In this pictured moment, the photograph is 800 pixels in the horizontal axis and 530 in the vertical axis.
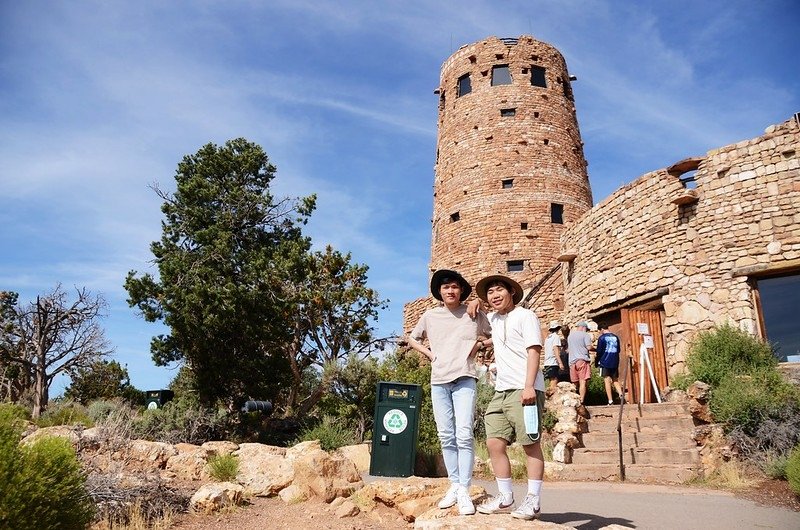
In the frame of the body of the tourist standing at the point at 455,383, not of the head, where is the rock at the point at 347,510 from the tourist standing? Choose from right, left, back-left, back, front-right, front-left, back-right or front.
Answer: back-right

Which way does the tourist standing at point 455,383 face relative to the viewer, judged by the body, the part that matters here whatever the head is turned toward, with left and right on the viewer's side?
facing the viewer

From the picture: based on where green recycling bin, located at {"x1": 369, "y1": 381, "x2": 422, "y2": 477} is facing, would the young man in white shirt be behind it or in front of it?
in front

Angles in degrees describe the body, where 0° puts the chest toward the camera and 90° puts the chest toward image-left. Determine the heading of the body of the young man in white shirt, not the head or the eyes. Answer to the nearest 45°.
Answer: approximately 45°

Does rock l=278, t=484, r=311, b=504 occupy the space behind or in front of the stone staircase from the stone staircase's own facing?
in front

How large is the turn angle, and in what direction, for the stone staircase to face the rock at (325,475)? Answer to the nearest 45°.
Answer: approximately 45° to its right

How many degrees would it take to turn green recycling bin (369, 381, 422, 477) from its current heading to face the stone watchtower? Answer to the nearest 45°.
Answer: approximately 180°

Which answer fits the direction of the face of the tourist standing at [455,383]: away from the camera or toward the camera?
toward the camera

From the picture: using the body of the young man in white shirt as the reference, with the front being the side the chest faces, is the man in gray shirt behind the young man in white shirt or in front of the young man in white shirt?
behind

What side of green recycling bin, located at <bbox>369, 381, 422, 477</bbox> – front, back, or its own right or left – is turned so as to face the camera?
front

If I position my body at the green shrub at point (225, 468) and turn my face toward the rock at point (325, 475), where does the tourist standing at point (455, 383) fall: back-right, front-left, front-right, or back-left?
front-right

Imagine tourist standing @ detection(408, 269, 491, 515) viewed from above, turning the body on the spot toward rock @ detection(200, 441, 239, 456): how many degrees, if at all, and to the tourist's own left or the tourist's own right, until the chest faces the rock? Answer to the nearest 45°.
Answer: approximately 135° to the tourist's own right

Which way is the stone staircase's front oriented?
toward the camera

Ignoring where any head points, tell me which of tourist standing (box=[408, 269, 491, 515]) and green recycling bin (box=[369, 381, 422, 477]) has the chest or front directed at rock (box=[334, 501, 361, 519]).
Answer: the green recycling bin

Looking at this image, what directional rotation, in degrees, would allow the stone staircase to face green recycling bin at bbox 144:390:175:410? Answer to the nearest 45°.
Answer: approximately 90° to its right
